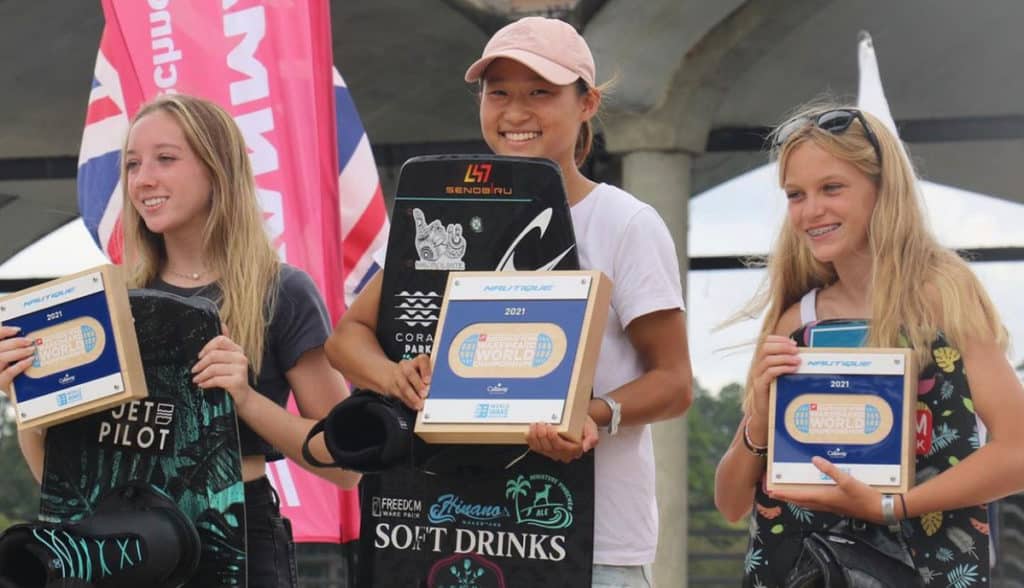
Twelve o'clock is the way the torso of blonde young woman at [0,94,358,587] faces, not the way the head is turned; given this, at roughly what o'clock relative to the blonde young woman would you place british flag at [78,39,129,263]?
The british flag is roughly at 4 o'clock from the blonde young woman.

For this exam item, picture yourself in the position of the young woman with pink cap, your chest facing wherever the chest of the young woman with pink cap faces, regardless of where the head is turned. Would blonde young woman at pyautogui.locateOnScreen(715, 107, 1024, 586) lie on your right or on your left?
on your left

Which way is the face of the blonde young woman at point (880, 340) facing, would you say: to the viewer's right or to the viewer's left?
to the viewer's left

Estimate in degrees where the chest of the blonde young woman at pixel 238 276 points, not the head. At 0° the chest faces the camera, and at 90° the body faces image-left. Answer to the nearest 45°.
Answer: approximately 45°

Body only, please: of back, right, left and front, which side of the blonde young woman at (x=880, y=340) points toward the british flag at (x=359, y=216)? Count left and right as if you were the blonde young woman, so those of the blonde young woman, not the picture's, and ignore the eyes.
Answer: right

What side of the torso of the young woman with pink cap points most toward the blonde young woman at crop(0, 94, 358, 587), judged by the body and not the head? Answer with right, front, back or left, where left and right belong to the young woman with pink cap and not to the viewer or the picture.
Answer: right

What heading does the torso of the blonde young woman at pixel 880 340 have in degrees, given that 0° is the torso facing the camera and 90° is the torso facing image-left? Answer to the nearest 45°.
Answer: approximately 45°

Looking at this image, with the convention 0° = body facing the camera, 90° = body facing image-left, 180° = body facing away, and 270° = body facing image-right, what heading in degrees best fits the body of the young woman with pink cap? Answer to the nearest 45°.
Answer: approximately 0°

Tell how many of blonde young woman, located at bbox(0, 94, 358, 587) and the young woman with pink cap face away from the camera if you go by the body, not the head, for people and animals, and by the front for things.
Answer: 0

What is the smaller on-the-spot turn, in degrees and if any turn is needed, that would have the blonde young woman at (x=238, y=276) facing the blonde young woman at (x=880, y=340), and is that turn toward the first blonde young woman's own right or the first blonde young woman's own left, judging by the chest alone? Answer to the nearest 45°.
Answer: approximately 90° to the first blonde young woman's own left

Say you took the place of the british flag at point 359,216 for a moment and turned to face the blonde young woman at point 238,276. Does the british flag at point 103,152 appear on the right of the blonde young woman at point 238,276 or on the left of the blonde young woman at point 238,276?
right
